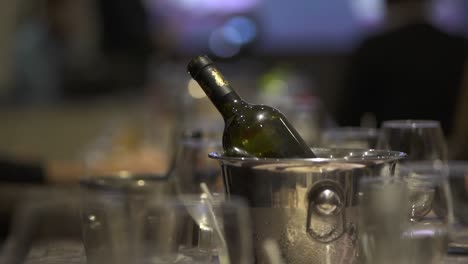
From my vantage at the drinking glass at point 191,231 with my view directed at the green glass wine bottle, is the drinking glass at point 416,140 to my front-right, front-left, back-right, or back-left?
front-right
